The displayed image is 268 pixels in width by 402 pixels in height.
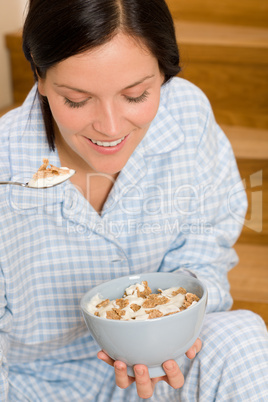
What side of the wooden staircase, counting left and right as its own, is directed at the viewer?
front
